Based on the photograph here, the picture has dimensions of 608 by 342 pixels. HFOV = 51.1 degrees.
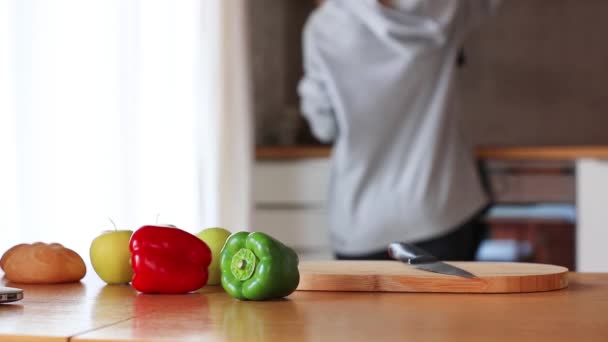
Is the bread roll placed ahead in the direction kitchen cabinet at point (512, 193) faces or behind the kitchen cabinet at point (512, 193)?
ahead

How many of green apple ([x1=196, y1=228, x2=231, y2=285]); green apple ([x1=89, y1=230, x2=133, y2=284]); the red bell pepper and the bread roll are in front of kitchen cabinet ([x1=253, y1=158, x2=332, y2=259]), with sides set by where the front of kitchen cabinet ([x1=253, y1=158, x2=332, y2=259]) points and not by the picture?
4

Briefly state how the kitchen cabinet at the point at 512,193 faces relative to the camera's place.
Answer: facing the viewer

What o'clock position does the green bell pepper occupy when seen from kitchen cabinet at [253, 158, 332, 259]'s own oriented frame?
The green bell pepper is roughly at 12 o'clock from the kitchen cabinet.

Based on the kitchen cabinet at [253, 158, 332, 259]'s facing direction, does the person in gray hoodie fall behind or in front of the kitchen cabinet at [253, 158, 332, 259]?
in front

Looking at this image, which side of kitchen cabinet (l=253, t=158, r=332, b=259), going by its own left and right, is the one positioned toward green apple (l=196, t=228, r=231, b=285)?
front

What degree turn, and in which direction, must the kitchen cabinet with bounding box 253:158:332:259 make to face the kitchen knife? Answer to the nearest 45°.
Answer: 0° — it already faces it

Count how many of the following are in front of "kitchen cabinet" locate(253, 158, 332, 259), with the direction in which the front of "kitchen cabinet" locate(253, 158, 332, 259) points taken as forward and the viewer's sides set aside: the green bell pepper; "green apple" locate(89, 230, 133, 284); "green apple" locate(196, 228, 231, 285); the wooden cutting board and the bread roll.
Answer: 5

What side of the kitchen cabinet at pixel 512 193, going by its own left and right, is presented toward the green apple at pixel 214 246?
front

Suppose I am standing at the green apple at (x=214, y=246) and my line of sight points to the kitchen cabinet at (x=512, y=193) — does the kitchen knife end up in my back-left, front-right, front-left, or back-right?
front-right

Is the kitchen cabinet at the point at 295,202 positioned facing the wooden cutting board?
yes

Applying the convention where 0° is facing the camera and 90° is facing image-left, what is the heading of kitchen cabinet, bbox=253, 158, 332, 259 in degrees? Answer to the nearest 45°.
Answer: approximately 0°

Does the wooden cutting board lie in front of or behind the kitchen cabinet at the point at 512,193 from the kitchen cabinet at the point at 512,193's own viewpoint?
in front
